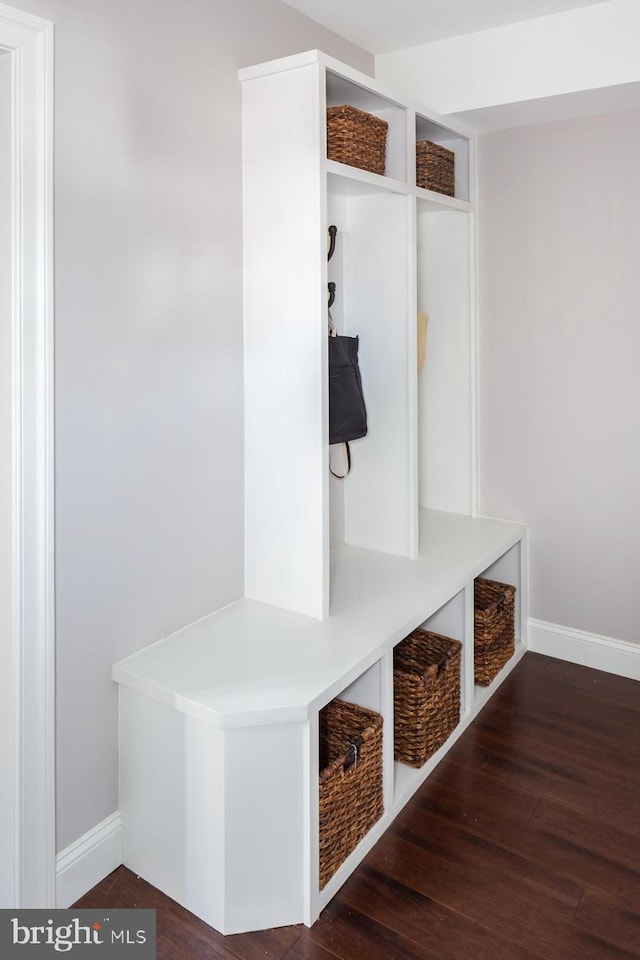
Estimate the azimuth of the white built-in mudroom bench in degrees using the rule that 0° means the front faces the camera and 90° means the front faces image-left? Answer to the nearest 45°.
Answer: approximately 315°
